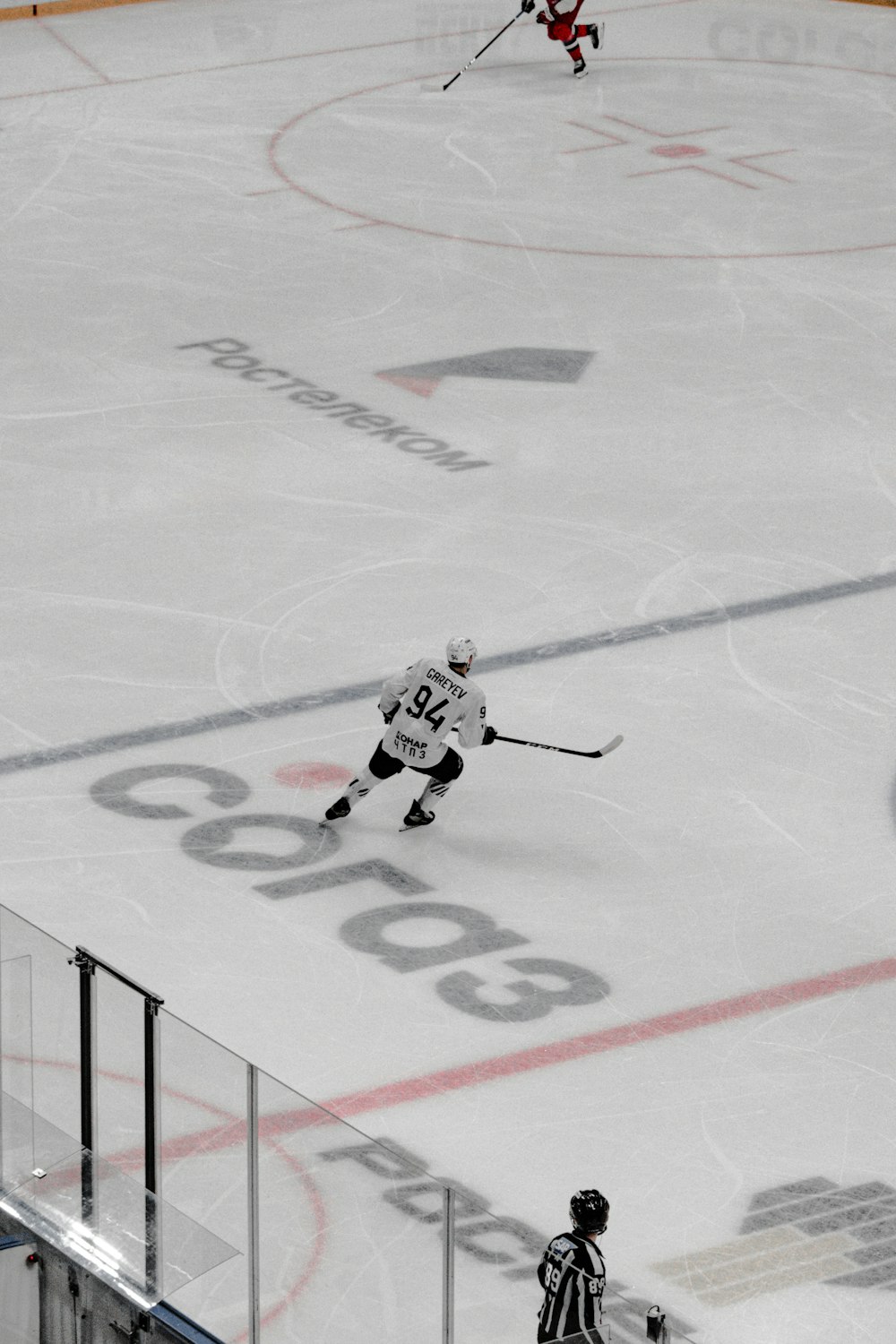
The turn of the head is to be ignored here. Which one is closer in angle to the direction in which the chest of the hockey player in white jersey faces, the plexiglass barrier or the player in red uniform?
the player in red uniform

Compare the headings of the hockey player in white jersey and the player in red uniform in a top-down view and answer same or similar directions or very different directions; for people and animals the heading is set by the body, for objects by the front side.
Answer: very different directions

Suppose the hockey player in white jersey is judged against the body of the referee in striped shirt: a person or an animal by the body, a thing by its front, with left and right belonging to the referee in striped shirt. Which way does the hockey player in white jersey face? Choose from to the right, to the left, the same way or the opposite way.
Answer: the same way

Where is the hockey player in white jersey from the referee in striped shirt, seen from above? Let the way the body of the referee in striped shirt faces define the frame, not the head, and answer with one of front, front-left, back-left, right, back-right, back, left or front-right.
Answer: front-left

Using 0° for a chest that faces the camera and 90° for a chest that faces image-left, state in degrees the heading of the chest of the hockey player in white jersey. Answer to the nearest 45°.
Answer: approximately 225°

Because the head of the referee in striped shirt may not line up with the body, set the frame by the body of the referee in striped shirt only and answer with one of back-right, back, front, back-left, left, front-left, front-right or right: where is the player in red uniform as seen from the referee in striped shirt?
front-left

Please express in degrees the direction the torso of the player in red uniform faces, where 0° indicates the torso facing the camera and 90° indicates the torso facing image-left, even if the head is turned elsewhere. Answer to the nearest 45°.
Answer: approximately 45°

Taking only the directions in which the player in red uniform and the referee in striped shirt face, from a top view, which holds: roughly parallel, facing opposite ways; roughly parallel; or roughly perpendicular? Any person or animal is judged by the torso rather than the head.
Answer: roughly parallel, facing opposite ways

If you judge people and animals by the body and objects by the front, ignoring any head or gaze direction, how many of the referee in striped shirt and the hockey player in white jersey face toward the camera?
0

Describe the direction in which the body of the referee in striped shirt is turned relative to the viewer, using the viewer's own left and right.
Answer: facing away from the viewer and to the right of the viewer

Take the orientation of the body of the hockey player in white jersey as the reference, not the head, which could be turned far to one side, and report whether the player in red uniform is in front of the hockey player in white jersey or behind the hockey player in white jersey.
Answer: in front

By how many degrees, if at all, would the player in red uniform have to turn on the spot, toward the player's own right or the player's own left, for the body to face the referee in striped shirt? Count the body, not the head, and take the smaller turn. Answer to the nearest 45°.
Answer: approximately 45° to the player's own left

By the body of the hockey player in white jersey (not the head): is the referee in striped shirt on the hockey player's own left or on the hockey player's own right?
on the hockey player's own right
